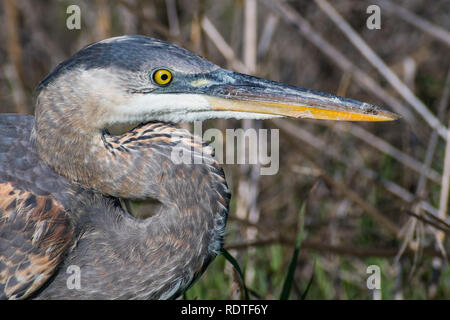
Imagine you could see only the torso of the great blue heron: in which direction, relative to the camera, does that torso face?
to the viewer's right
